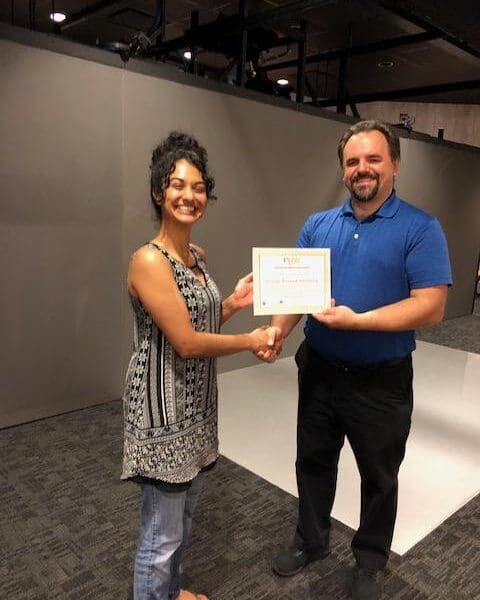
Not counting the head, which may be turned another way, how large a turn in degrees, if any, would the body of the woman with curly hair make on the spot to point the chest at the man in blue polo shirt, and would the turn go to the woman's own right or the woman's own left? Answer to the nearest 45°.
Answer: approximately 90° to the woman's own left

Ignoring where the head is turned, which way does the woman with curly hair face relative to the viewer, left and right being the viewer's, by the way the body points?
facing the viewer and to the right of the viewer

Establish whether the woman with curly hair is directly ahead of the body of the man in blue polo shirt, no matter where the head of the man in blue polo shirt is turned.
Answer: no

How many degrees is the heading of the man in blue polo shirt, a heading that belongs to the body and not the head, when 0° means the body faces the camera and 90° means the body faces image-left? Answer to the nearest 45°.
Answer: approximately 45°

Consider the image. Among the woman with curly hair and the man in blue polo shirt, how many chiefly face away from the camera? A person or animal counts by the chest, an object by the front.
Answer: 0
